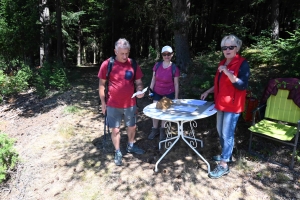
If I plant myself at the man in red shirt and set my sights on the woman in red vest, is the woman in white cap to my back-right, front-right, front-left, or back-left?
front-left

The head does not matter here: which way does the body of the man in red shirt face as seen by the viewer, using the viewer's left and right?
facing the viewer and to the right of the viewer

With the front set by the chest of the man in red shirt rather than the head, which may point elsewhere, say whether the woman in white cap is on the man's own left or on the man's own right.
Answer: on the man's own left

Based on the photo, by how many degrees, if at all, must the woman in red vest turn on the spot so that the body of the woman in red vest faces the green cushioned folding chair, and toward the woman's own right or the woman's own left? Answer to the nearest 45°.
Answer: approximately 180°

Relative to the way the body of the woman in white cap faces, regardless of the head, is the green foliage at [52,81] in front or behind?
behind

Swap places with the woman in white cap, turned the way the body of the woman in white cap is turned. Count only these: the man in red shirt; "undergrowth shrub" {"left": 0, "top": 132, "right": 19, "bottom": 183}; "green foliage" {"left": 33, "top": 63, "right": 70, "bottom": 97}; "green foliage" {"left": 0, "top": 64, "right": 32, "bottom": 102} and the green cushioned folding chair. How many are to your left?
1

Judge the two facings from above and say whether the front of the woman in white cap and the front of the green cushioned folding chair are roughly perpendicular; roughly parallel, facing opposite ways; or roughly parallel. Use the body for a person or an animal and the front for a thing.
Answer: roughly parallel

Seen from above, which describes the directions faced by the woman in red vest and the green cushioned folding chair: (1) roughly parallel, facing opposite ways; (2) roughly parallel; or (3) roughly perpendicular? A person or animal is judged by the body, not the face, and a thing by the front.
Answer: roughly parallel

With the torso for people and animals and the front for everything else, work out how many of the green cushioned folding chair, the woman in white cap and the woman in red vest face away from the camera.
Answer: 0

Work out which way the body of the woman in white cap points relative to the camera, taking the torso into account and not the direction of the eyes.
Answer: toward the camera

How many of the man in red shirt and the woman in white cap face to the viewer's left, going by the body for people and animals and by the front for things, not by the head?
0

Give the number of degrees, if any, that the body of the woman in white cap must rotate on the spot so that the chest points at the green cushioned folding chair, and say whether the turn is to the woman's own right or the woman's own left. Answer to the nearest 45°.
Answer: approximately 90° to the woman's own left

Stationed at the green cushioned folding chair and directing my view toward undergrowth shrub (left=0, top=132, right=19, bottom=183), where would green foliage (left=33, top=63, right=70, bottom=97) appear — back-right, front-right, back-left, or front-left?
front-right

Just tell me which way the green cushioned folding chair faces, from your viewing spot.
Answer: facing the viewer and to the left of the viewer
